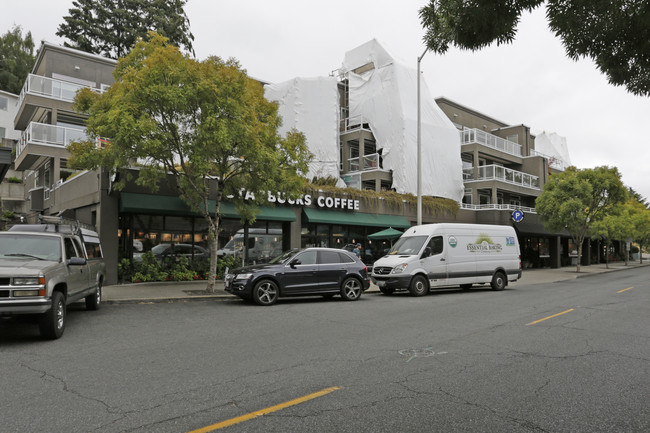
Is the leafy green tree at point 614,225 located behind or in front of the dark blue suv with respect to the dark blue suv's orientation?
behind

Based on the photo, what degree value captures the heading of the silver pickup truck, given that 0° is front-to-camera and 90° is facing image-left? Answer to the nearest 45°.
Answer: approximately 45°

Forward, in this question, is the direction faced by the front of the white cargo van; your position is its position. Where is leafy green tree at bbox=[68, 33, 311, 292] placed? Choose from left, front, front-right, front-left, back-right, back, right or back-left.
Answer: front

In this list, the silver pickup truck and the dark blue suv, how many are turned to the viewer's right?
0

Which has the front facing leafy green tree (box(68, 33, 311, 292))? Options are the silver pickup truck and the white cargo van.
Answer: the white cargo van

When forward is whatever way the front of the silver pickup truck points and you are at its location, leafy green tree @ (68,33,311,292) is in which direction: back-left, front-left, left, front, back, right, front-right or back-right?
back

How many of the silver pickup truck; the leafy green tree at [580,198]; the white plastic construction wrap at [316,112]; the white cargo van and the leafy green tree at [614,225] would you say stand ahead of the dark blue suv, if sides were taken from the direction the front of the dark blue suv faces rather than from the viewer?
1

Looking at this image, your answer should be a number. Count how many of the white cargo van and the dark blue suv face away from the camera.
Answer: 0

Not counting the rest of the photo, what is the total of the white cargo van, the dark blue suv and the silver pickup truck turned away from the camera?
0

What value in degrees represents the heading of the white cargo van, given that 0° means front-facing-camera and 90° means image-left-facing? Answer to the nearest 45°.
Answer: approximately 45°

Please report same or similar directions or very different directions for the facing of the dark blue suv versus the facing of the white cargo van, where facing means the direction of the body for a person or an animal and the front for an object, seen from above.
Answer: same or similar directions

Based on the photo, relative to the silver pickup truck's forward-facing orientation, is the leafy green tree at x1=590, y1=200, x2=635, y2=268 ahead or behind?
behind

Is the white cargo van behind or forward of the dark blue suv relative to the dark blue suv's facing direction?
behind

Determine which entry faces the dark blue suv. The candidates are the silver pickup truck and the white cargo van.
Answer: the white cargo van

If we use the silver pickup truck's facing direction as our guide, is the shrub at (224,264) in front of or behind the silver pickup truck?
behind

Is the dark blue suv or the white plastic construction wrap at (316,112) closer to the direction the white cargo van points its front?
the dark blue suv
